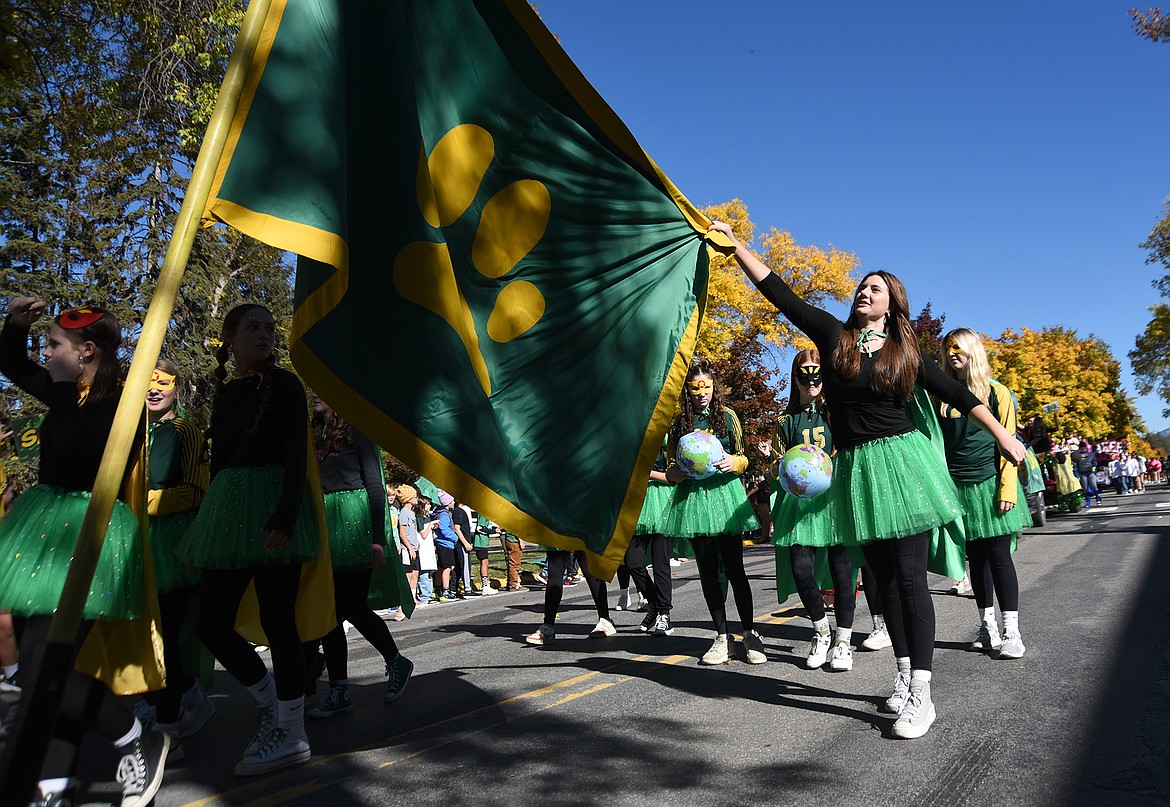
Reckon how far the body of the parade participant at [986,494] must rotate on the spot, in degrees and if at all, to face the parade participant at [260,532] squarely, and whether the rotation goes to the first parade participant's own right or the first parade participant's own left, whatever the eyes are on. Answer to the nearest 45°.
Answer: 0° — they already face them

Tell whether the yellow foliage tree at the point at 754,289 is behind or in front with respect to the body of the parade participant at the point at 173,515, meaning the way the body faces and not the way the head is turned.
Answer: behind

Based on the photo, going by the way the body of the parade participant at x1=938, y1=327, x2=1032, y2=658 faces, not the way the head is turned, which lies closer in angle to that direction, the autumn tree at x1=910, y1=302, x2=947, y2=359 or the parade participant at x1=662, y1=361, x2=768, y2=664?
the parade participant

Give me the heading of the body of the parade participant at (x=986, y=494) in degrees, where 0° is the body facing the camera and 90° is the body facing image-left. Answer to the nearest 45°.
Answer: approximately 45°

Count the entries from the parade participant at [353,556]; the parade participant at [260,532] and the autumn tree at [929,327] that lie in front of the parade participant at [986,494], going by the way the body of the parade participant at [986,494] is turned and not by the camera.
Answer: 2

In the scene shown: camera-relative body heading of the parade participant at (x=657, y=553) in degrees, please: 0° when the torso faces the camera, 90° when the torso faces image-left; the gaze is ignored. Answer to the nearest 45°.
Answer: approximately 0°

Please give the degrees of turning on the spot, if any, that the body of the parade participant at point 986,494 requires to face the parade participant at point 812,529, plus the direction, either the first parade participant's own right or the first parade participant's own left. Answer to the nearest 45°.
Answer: approximately 45° to the first parade participant's own right

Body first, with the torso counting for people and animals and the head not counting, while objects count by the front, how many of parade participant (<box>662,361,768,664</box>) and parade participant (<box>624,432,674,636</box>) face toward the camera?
2
